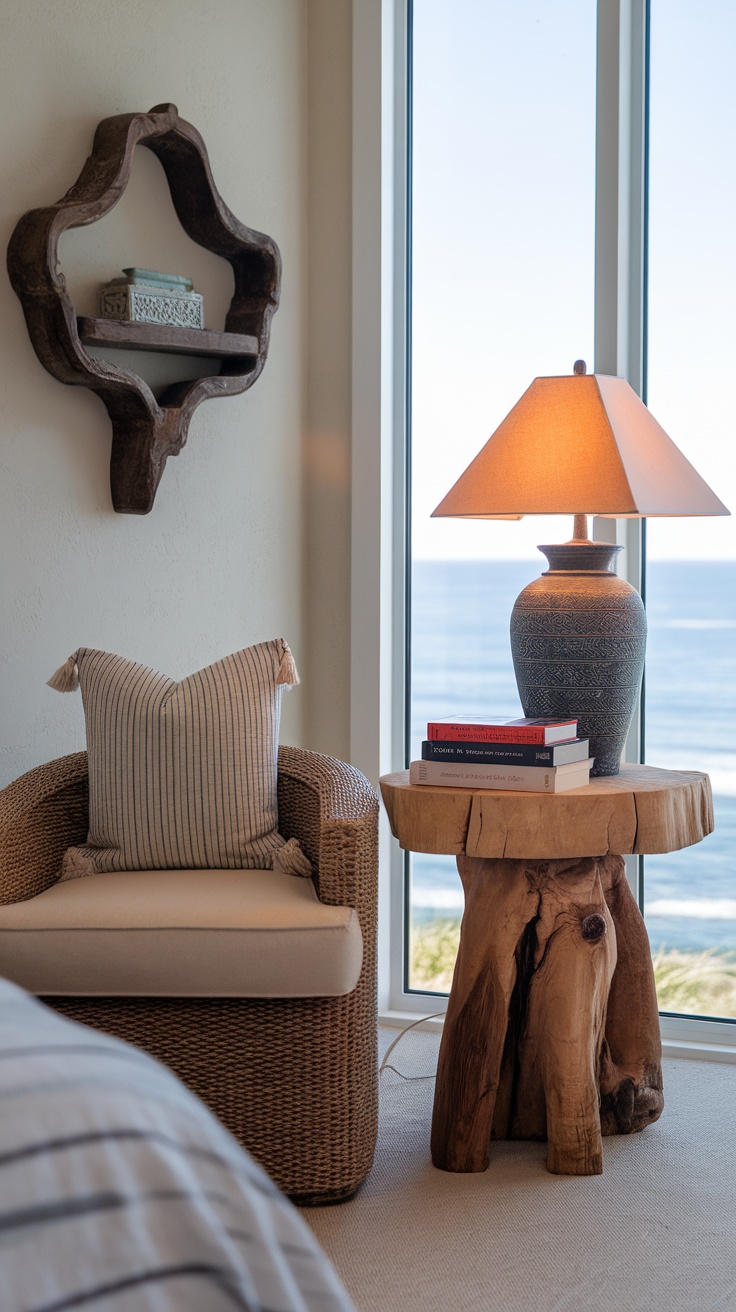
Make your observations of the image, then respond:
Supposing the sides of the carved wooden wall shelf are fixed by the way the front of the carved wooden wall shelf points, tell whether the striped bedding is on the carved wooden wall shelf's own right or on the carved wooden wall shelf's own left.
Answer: on the carved wooden wall shelf's own right

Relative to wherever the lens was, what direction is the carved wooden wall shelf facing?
facing the viewer and to the right of the viewer

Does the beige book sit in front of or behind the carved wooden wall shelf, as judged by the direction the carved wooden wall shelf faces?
in front
